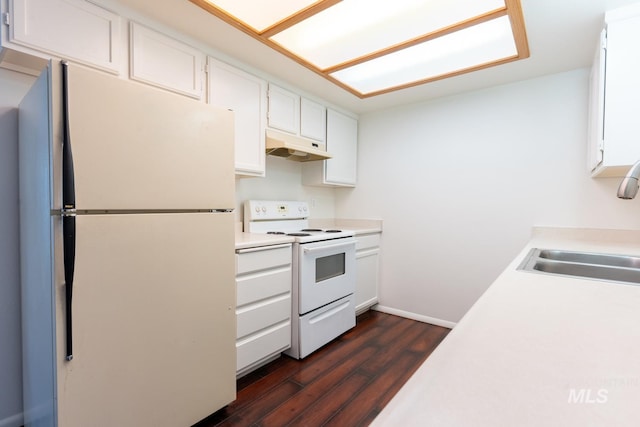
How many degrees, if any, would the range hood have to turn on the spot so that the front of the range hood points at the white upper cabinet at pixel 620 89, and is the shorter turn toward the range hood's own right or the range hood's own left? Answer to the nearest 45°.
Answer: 0° — it already faces it

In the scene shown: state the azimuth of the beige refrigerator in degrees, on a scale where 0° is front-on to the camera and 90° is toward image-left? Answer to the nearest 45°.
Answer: approximately 315°

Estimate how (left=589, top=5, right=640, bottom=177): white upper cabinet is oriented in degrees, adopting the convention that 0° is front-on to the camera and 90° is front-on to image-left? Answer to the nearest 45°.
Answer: approximately 90°

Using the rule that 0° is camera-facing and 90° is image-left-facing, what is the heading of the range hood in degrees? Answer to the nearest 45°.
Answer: approximately 315°

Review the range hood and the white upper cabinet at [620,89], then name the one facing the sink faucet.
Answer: the range hood

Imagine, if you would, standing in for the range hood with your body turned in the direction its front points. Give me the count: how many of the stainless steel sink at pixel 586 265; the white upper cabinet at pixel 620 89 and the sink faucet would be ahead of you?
3
